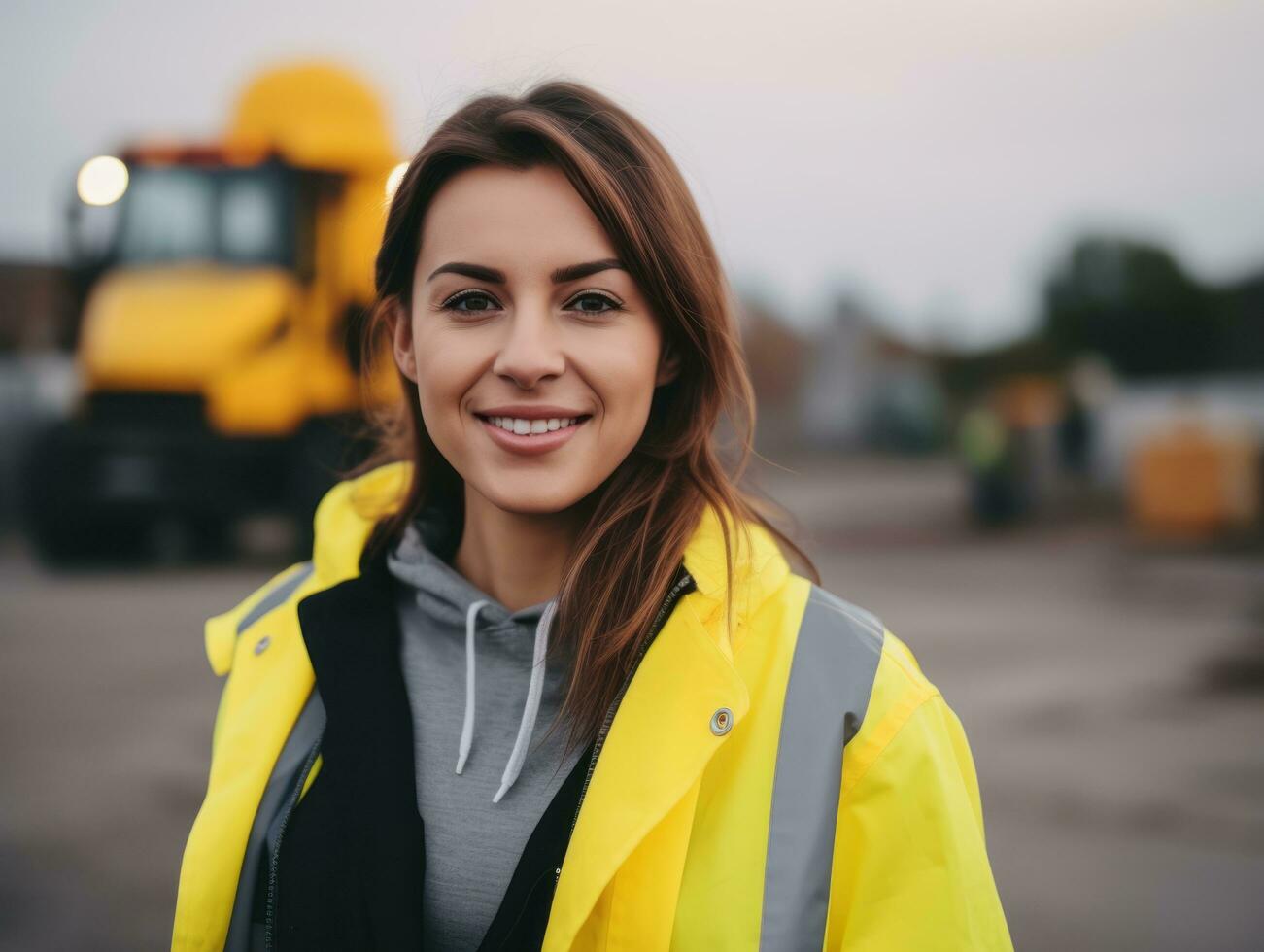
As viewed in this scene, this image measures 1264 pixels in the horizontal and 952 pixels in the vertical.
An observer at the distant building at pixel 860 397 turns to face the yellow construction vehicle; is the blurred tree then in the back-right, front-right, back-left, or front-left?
back-left

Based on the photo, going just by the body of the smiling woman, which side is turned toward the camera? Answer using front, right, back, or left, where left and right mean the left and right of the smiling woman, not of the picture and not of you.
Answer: front

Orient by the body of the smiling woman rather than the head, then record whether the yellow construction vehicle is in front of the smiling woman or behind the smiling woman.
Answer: behind

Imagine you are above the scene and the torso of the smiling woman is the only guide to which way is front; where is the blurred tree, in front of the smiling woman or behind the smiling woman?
behind

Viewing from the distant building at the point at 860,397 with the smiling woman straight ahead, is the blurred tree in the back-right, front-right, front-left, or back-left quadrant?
back-left
